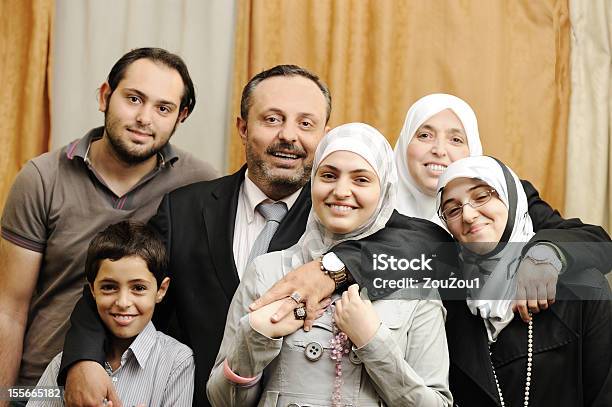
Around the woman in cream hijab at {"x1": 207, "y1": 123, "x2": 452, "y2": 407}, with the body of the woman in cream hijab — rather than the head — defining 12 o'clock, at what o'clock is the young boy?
The young boy is roughly at 4 o'clock from the woman in cream hijab.

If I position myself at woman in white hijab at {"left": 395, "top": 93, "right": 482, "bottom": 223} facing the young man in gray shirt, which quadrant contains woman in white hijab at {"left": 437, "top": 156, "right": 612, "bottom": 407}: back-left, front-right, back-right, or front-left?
back-left

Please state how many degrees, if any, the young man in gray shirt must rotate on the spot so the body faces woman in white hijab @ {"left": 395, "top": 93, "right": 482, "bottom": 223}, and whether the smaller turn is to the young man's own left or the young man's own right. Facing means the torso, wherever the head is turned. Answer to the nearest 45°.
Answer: approximately 90° to the young man's own left

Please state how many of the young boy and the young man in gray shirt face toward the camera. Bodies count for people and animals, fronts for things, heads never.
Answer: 2

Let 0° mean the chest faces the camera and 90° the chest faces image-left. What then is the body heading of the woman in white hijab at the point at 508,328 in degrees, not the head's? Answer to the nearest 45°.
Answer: approximately 45°

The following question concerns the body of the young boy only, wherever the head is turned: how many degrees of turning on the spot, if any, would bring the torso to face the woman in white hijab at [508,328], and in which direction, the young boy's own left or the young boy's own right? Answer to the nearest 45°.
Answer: approximately 45° to the young boy's own left

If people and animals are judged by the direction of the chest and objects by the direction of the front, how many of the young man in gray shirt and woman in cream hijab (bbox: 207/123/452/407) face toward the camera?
2

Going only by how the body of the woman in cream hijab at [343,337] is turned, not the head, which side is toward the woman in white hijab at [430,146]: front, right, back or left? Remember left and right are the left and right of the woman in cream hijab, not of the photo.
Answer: back

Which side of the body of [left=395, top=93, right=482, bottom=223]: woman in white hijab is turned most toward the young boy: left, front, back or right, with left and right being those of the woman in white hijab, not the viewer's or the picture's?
right

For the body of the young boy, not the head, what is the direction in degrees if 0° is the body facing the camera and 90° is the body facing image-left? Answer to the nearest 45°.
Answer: approximately 0°
